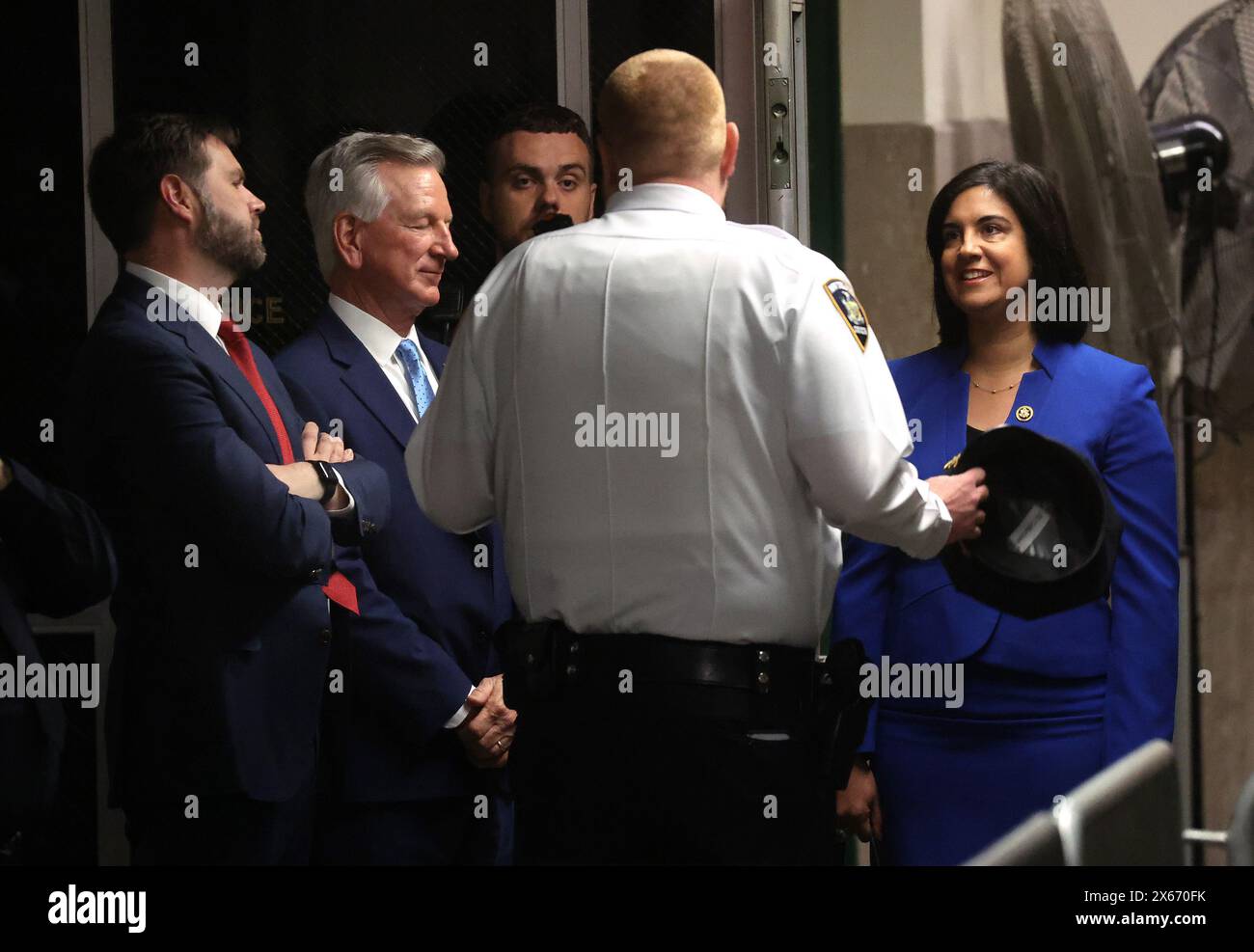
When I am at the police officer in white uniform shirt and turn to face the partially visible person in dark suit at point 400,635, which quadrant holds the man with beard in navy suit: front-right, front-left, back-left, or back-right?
front-left

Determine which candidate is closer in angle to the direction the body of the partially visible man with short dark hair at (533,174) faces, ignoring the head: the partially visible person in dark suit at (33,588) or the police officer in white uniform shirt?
the police officer in white uniform shirt

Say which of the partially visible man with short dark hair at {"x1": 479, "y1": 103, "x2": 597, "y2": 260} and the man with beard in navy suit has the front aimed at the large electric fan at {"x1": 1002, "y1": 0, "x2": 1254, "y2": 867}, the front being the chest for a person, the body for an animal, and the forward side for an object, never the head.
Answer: the man with beard in navy suit

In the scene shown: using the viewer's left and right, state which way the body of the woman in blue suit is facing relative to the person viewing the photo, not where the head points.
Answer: facing the viewer and to the left of the viewer

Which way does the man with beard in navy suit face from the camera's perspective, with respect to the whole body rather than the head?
to the viewer's right

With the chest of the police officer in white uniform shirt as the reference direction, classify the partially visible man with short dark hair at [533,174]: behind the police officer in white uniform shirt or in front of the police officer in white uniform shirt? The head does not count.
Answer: in front

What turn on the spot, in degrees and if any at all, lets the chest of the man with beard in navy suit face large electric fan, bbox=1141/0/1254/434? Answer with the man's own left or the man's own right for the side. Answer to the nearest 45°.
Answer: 0° — they already face it

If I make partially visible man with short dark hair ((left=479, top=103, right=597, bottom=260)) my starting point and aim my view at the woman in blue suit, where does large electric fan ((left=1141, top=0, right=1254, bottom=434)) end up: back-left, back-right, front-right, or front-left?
front-left

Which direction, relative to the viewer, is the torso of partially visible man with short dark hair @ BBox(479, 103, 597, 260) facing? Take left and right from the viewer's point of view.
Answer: facing the viewer

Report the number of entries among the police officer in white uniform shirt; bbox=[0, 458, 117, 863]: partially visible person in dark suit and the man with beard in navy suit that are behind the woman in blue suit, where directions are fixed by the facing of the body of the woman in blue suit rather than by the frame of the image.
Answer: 0

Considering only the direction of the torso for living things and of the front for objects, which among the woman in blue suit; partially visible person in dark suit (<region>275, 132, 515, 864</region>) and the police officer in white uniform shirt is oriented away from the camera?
the police officer in white uniform shirt

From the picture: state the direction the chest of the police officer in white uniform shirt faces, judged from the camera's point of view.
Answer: away from the camera

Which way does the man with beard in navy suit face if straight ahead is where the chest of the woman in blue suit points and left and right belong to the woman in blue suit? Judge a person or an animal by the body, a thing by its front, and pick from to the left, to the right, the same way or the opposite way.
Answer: to the left

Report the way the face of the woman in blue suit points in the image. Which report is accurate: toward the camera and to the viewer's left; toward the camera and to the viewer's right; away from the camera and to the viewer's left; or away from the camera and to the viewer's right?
toward the camera and to the viewer's left

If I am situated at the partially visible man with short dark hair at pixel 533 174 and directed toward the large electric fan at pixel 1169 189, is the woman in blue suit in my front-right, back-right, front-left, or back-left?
front-right
